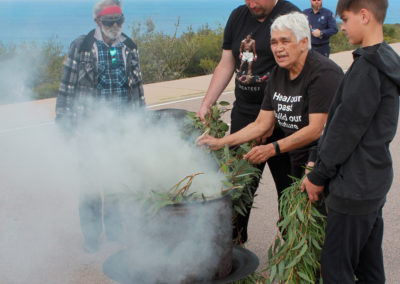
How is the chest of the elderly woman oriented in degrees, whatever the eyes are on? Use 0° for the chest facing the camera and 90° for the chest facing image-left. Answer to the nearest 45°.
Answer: approximately 45°

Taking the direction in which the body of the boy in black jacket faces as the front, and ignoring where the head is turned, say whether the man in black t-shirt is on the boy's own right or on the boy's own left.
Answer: on the boy's own right

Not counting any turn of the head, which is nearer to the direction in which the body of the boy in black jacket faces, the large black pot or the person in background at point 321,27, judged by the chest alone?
the large black pot

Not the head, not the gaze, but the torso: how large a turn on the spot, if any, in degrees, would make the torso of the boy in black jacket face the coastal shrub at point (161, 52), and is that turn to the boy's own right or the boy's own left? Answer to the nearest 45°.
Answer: approximately 45° to the boy's own right

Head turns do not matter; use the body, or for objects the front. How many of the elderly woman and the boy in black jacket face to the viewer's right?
0

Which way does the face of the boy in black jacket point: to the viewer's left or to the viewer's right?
to the viewer's left

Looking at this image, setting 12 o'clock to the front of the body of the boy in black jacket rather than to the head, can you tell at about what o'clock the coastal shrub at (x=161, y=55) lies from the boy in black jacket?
The coastal shrub is roughly at 2 o'clock from the boy in black jacket.

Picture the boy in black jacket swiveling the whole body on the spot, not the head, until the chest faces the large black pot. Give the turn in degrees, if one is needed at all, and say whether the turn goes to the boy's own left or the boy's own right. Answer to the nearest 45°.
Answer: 0° — they already face it

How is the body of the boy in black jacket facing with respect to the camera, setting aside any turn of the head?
to the viewer's left
